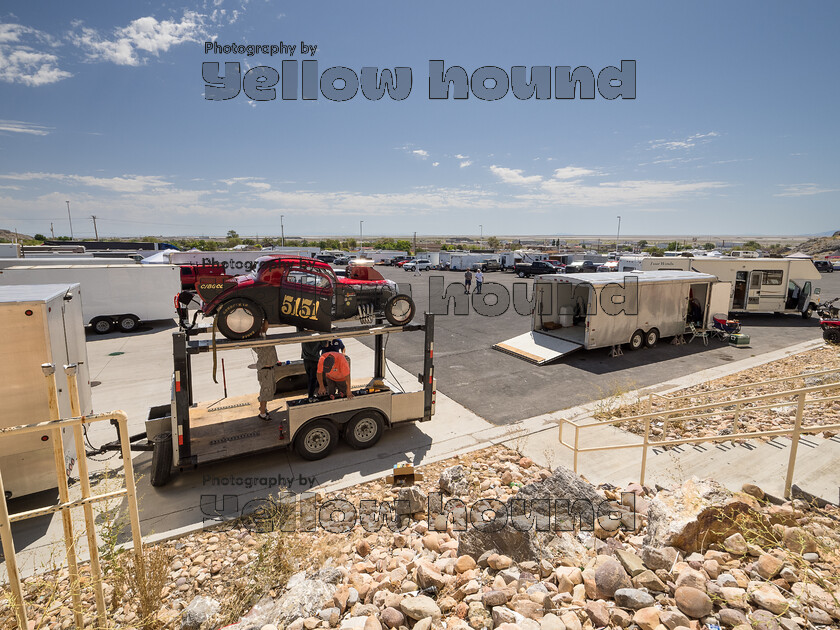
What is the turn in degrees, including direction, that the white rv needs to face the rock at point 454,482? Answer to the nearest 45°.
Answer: approximately 90° to its right

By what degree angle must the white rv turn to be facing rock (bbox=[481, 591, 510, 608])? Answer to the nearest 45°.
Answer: approximately 90° to its right

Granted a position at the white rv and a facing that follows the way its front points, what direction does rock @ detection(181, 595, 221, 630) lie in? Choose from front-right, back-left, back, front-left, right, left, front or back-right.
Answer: right

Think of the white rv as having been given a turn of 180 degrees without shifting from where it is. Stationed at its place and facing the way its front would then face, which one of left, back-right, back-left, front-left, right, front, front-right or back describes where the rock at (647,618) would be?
left

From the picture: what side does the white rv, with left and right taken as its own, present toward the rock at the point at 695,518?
right

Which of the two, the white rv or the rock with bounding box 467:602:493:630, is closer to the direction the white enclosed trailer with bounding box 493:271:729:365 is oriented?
the white rv

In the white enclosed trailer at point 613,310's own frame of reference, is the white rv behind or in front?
in front

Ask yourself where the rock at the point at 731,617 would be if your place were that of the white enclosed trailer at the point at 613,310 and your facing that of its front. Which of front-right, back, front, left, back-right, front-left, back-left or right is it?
back-right

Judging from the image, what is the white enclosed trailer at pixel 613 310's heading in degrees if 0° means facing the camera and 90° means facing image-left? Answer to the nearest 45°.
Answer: approximately 225°

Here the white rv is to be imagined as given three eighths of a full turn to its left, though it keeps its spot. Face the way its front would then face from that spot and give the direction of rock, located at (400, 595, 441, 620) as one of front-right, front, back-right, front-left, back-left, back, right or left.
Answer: back-left

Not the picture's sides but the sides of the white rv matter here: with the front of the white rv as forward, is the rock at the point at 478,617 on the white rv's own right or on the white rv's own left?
on the white rv's own right

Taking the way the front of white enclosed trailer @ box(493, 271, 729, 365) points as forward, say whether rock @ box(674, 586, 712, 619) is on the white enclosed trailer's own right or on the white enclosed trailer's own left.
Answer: on the white enclosed trailer's own right

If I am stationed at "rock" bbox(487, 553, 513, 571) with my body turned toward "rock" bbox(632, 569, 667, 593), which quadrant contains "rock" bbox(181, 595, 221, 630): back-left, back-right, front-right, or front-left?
back-right

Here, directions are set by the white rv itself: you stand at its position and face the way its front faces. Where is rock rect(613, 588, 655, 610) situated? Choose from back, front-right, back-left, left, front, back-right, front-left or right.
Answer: right

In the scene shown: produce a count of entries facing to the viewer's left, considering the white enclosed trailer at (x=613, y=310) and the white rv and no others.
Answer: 0

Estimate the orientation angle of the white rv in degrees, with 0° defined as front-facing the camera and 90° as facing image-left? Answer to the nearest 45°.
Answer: approximately 270°

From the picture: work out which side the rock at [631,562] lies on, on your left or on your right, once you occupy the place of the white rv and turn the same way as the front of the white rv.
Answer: on your right
